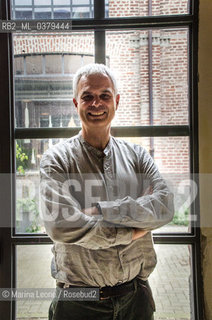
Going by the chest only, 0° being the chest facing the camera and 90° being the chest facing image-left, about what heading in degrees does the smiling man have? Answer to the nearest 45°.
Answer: approximately 0°
